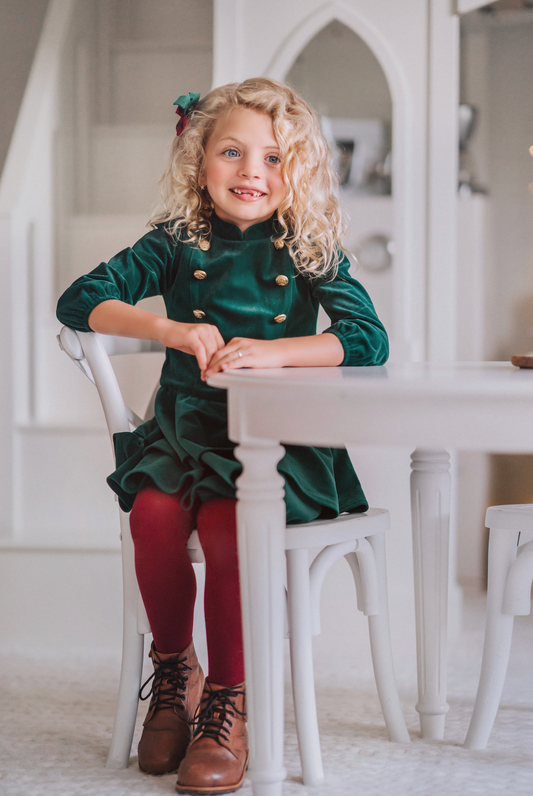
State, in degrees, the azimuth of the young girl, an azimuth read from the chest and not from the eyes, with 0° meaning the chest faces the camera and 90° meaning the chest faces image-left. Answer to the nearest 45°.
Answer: approximately 0°
